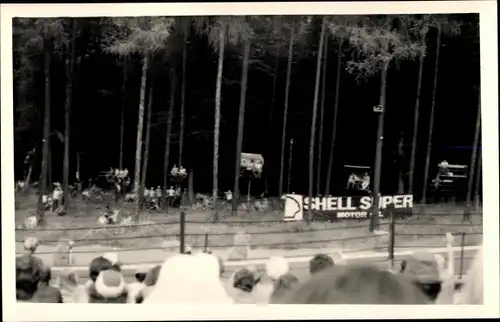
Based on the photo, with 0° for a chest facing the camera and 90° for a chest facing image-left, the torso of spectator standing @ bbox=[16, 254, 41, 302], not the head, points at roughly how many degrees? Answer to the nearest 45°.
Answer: approximately 180°

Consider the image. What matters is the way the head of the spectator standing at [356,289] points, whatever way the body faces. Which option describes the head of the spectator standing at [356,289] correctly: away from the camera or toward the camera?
away from the camera

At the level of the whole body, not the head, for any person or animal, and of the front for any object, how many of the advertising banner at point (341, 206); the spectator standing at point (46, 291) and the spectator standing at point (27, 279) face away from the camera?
2

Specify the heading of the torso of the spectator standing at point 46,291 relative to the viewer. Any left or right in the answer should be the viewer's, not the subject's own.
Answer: facing away from the viewer
